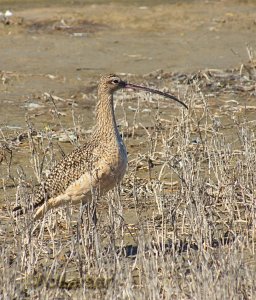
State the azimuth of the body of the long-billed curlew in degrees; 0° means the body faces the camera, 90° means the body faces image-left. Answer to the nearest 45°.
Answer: approximately 270°
